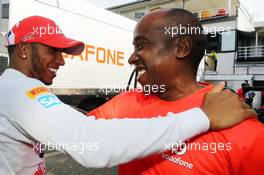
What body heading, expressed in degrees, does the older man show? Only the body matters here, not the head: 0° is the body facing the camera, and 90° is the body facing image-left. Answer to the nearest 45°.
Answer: approximately 45°

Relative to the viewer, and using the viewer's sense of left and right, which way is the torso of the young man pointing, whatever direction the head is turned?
facing to the right of the viewer

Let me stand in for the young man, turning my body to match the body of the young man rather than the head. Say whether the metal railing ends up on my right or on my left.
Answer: on my left

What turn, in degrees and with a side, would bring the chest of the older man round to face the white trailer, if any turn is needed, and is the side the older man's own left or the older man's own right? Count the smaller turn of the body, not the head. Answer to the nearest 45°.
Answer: approximately 135° to the older man's own right

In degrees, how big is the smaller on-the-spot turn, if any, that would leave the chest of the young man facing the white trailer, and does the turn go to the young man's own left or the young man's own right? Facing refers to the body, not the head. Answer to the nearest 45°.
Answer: approximately 90° to the young man's own left

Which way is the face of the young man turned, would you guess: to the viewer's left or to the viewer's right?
to the viewer's right

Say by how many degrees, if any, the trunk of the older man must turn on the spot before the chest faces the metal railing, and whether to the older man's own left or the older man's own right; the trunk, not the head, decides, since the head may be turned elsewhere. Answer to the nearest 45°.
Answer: approximately 135° to the older man's own right

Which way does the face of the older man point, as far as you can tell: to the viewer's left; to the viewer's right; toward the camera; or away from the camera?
to the viewer's left
